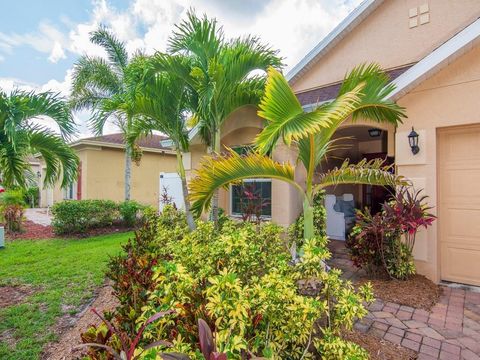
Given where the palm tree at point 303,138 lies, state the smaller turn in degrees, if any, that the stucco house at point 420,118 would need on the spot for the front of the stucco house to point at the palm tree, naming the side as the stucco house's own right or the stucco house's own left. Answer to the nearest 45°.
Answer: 0° — it already faces it

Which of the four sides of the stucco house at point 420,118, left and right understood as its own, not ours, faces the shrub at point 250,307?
front

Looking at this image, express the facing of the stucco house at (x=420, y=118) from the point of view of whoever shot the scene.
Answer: facing the viewer and to the left of the viewer

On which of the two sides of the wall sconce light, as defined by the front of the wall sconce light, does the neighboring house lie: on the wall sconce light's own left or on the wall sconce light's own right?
on the wall sconce light's own right

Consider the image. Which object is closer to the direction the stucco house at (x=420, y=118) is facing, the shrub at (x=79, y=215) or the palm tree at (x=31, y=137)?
the palm tree

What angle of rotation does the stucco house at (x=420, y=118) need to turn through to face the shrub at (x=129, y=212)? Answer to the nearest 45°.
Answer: approximately 90° to its right

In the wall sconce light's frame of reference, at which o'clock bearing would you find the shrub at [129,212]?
The shrub is roughly at 2 o'clock from the wall sconce light.

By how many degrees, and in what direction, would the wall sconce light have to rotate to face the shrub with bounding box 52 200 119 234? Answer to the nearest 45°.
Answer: approximately 45° to its right

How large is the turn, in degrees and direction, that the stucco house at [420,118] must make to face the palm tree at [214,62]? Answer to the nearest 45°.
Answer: approximately 45° to its right

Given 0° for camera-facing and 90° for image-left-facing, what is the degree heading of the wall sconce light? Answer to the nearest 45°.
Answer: approximately 45°

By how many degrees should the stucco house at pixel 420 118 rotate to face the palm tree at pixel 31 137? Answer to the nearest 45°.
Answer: approximately 45° to its right
